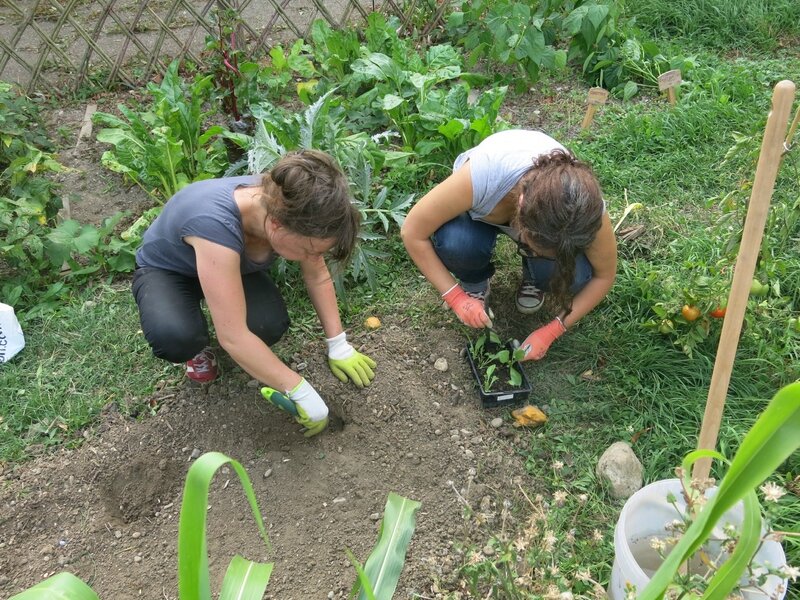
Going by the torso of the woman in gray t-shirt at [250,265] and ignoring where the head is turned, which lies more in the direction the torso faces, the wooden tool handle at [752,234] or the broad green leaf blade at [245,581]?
the wooden tool handle

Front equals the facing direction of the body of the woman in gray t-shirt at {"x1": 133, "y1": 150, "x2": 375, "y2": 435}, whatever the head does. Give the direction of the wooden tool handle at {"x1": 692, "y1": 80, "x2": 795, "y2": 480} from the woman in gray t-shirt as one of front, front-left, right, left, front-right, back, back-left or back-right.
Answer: front

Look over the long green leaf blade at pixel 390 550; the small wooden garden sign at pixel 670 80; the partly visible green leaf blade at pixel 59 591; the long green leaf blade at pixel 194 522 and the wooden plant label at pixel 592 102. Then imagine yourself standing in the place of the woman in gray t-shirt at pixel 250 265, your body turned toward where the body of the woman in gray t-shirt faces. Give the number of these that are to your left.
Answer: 2

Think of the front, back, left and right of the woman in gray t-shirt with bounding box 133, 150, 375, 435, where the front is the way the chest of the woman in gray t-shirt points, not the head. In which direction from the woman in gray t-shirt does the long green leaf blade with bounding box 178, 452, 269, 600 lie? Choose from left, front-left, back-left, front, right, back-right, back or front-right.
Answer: front-right

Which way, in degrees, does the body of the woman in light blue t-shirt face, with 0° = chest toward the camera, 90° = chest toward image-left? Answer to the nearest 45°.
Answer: approximately 0°

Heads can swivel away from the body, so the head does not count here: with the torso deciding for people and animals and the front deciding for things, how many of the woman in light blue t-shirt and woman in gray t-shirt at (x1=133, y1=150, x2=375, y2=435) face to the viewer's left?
0

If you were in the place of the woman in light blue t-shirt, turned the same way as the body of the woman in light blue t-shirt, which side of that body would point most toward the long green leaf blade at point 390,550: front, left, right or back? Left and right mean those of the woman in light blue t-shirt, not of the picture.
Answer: front

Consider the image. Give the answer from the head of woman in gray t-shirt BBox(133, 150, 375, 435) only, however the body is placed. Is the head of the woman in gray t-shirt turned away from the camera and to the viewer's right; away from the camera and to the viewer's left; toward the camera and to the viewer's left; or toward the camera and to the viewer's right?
toward the camera and to the viewer's right

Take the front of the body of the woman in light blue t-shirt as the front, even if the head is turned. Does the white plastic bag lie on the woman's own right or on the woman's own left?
on the woman's own right

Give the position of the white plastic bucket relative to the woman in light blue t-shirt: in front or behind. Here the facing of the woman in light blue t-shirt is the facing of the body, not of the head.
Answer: in front

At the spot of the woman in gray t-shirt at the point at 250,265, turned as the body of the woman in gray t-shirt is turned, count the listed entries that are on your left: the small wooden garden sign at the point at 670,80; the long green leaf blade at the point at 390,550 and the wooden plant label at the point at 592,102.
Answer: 2

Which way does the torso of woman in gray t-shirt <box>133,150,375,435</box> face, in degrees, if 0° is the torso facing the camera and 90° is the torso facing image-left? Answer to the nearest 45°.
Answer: approximately 315°

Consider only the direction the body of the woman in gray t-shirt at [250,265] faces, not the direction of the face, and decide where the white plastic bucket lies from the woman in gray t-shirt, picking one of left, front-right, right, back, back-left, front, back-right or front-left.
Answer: front

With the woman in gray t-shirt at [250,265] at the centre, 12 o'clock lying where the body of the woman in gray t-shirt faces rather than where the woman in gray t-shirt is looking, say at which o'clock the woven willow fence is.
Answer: The woven willow fence is roughly at 7 o'clock from the woman in gray t-shirt.

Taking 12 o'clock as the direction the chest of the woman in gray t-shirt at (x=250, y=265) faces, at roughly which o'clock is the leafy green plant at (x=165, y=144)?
The leafy green plant is roughly at 7 o'clock from the woman in gray t-shirt.
